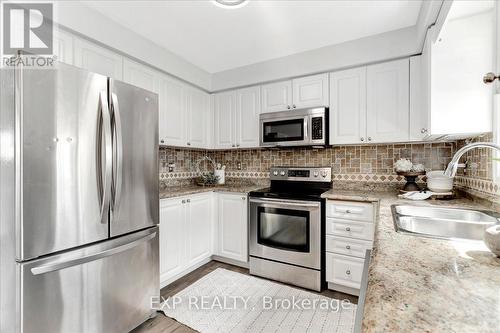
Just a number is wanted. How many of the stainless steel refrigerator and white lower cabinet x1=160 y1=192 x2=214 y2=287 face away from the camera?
0

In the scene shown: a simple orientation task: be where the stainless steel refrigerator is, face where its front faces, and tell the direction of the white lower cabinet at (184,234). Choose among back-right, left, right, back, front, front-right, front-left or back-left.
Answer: left

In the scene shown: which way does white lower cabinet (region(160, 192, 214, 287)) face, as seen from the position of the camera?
facing the viewer and to the right of the viewer

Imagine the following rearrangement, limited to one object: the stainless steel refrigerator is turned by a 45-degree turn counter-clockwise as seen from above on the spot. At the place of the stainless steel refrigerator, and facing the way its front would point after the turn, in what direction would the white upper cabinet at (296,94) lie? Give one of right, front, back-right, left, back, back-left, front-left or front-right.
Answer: front

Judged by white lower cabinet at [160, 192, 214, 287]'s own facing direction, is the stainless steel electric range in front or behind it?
in front

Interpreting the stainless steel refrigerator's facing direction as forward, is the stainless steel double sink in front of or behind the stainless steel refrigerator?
in front

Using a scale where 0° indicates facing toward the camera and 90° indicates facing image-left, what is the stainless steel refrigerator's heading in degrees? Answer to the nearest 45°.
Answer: approximately 315°

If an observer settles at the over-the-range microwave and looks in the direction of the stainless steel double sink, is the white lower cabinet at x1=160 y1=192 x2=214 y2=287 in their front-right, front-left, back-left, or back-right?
back-right

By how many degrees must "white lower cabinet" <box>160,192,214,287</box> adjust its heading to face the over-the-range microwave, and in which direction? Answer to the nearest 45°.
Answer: approximately 45° to its left

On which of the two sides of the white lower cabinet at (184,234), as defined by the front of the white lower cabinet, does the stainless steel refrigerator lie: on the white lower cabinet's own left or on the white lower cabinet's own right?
on the white lower cabinet's own right
